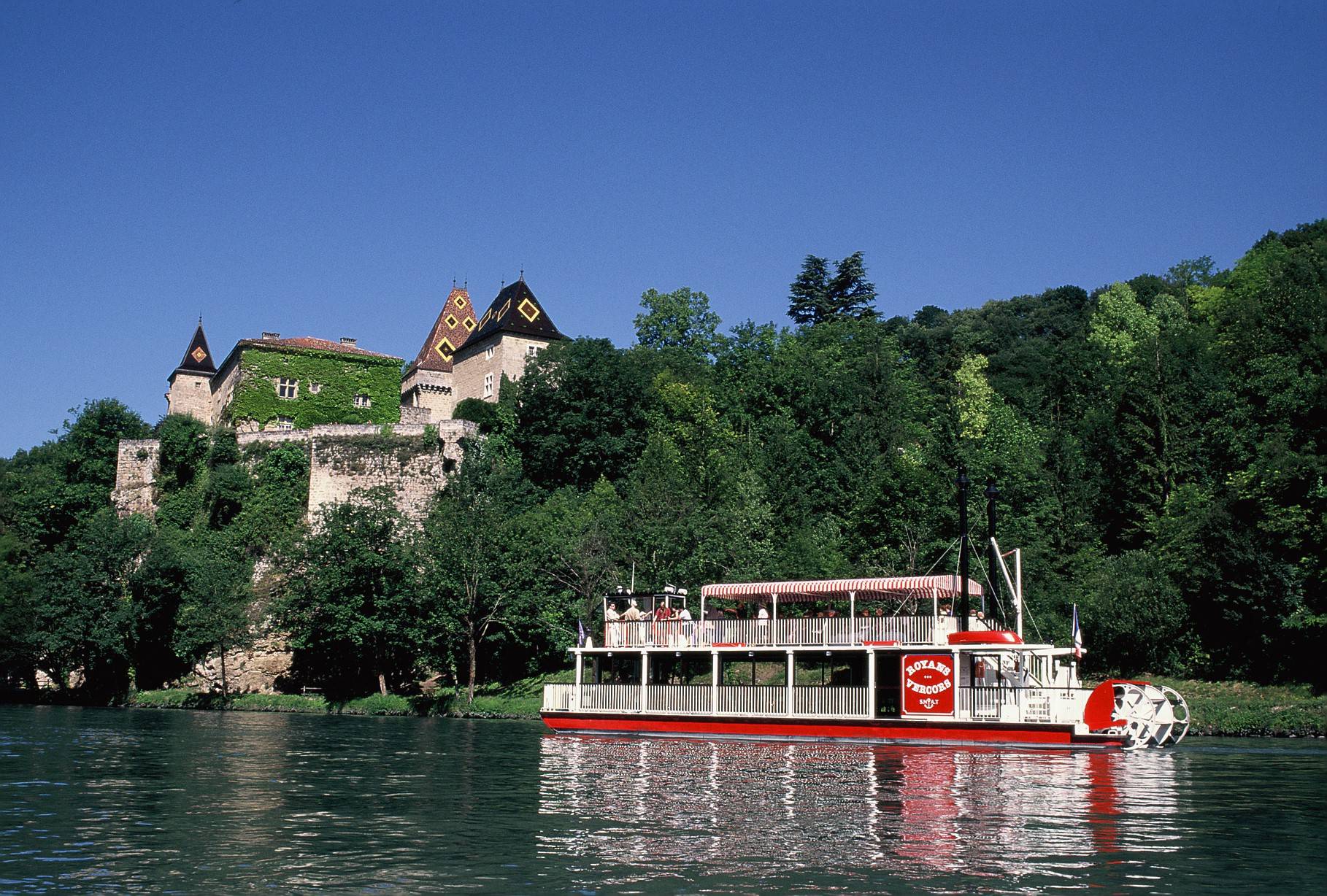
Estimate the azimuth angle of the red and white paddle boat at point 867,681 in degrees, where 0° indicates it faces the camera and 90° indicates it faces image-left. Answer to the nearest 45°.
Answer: approximately 90°
